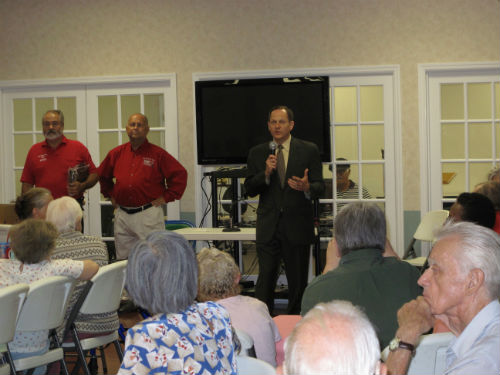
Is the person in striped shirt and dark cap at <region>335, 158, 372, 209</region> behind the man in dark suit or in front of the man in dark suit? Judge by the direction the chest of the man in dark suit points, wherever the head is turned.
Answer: behind

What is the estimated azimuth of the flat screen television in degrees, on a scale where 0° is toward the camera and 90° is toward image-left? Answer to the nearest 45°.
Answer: approximately 0°

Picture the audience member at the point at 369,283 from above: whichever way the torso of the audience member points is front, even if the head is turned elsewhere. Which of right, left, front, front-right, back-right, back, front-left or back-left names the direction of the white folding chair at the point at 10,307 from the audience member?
left

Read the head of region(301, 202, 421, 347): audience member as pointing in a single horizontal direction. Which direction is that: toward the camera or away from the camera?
away from the camera

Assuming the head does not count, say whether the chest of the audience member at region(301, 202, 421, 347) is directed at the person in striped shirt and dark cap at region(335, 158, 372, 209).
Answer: yes

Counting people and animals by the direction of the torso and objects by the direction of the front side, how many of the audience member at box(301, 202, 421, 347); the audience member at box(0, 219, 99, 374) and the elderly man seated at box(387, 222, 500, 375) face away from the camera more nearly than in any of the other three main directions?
2

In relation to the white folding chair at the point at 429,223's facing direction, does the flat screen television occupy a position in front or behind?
in front

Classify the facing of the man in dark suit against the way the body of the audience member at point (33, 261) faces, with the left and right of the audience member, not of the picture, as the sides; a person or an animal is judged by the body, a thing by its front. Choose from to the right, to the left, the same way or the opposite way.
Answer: the opposite way

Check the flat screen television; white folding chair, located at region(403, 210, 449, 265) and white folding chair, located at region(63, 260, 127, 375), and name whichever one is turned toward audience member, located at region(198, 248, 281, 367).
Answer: the flat screen television

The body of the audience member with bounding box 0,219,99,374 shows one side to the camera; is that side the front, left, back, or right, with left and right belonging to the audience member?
back

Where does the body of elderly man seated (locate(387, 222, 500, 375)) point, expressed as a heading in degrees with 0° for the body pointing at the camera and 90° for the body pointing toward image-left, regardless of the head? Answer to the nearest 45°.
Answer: approximately 90°

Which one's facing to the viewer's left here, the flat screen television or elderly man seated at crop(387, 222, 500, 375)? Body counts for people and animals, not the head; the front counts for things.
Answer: the elderly man seated

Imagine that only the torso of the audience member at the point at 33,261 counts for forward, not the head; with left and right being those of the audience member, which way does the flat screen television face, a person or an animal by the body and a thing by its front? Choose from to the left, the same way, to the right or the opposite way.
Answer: the opposite way

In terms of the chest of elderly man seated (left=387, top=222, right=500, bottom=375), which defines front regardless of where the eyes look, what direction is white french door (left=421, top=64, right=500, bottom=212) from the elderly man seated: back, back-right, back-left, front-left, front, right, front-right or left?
right
